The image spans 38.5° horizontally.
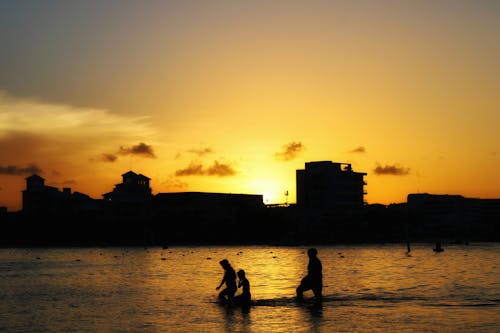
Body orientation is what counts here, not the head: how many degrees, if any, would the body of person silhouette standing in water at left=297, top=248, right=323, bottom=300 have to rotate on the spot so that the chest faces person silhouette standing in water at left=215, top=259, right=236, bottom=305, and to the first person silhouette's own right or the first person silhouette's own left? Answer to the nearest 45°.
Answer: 0° — they already face them

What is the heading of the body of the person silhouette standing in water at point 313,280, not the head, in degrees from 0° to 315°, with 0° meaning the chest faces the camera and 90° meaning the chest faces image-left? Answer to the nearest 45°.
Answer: approximately 90°
